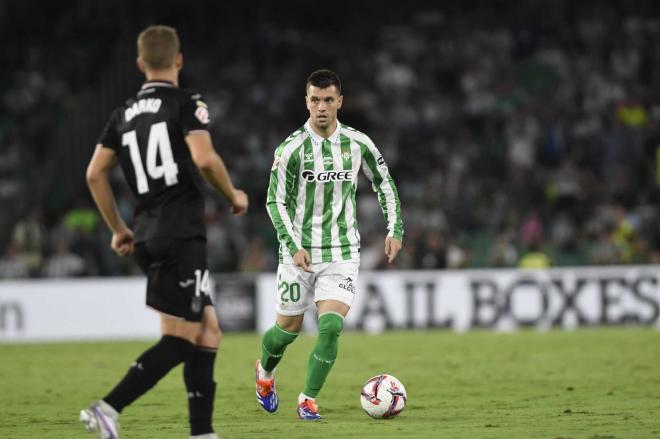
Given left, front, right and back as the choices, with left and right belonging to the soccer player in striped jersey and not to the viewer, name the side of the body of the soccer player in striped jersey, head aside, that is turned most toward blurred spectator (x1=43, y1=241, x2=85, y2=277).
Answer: back

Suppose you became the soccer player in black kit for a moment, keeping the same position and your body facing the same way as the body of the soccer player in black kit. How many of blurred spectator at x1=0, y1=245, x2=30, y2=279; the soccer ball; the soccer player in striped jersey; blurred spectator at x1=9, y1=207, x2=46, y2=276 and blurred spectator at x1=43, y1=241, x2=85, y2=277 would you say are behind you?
0

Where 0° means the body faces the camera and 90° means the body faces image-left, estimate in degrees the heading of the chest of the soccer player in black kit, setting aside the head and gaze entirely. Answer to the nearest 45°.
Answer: approximately 225°

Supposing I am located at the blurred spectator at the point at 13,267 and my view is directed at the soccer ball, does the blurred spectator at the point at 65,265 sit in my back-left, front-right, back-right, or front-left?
front-left

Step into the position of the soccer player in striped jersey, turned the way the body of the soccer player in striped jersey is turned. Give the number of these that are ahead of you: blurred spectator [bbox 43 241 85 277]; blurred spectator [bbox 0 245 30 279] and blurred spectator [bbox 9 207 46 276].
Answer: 0

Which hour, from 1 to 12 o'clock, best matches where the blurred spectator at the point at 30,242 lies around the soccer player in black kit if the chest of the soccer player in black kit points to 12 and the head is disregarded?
The blurred spectator is roughly at 10 o'clock from the soccer player in black kit.

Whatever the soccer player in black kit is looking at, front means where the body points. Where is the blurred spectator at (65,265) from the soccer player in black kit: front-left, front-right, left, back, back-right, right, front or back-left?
front-left

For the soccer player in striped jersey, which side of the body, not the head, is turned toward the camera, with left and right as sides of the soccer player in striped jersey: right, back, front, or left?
front

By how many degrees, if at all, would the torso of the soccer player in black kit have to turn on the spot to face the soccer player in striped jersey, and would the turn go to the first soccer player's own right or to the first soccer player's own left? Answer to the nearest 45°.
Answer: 0° — they already face them

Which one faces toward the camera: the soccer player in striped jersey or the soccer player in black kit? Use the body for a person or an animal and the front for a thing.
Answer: the soccer player in striped jersey

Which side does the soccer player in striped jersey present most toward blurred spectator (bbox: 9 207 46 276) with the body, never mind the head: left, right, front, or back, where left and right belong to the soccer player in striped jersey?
back

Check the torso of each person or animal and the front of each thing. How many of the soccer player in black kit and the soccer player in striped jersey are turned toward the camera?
1

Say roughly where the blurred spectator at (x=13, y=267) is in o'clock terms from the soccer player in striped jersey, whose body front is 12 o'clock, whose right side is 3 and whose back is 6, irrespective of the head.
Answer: The blurred spectator is roughly at 5 o'clock from the soccer player in striped jersey.

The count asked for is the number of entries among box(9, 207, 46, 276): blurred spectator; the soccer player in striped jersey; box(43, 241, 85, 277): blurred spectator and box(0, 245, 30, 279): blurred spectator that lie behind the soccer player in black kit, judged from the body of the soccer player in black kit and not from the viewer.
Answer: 0

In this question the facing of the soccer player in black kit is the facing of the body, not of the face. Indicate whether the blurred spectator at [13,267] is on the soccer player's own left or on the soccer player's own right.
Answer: on the soccer player's own left
